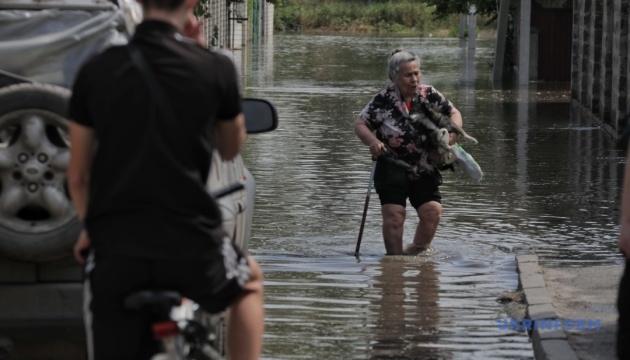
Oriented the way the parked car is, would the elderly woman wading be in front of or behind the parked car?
in front

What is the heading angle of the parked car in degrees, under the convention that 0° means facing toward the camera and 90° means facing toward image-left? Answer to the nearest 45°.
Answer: approximately 180°
